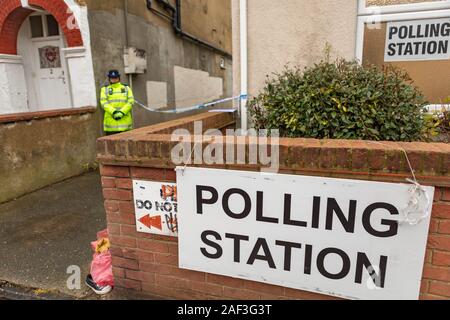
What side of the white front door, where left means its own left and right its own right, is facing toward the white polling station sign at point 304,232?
front

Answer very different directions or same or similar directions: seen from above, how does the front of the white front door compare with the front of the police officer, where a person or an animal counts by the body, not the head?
same or similar directions

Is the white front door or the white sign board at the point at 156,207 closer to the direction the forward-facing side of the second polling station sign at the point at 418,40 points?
the white sign board

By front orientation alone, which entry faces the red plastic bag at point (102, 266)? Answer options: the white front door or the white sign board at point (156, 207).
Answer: the white front door

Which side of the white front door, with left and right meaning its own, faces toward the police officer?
front

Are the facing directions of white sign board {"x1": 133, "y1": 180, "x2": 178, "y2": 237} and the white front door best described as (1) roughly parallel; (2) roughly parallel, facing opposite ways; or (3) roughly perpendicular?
roughly parallel

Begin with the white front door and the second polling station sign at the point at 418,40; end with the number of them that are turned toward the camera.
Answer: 2

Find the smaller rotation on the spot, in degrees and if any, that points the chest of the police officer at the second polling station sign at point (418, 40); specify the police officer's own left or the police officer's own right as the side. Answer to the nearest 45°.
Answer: approximately 45° to the police officer's own left

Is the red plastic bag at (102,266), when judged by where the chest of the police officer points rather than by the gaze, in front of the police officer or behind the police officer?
in front

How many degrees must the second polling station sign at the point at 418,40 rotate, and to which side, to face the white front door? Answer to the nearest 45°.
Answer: approximately 90° to its right

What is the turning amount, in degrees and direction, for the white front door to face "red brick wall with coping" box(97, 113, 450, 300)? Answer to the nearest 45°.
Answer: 0° — it already faces it

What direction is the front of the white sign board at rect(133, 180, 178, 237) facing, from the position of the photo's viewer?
facing the viewer

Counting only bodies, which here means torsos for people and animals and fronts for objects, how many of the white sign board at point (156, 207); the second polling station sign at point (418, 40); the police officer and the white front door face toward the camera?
4

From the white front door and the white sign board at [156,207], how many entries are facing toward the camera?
2

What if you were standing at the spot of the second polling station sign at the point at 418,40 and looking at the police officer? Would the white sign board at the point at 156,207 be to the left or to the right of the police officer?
left

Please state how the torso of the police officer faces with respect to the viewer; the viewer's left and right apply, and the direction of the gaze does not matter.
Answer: facing the viewer

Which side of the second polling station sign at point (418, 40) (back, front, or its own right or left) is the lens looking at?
front

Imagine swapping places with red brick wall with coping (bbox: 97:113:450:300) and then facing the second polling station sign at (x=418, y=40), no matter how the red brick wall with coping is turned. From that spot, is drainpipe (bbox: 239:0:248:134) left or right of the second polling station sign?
left

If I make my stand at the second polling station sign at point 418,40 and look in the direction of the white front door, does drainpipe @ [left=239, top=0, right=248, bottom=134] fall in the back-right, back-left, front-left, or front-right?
front-left
